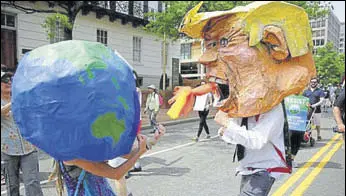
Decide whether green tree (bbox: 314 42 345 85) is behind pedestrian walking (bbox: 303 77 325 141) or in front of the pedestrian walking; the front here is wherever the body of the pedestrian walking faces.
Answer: behind

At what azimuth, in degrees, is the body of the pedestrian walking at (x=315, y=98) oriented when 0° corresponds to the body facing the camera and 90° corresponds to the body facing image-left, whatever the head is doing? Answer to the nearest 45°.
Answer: approximately 0°

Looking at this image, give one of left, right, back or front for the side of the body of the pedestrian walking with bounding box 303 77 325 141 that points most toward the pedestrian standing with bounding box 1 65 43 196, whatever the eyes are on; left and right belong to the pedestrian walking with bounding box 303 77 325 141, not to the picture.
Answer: front

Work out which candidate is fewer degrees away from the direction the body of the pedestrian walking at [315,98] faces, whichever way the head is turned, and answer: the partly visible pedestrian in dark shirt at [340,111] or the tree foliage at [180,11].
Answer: the partly visible pedestrian in dark shirt

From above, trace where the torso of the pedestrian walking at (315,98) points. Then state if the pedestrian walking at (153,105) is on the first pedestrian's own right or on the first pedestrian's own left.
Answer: on the first pedestrian's own right

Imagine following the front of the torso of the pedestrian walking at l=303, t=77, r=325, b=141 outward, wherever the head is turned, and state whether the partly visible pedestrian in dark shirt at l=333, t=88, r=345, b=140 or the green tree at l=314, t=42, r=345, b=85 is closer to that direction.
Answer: the partly visible pedestrian in dark shirt

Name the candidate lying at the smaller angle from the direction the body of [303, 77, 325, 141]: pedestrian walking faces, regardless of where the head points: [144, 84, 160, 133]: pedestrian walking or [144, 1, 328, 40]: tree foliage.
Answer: the pedestrian walking

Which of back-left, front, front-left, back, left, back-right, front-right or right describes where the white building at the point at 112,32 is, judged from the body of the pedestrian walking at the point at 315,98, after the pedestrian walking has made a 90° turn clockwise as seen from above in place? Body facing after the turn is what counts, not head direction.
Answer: front-right

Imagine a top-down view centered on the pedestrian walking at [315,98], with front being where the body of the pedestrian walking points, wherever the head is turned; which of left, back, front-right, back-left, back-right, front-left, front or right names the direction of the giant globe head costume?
front
